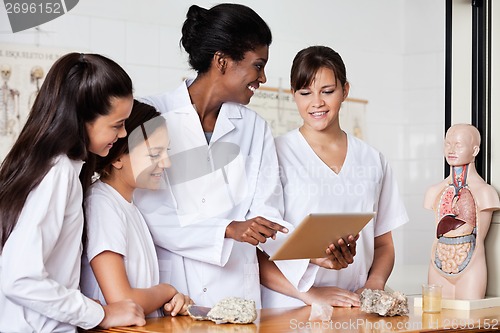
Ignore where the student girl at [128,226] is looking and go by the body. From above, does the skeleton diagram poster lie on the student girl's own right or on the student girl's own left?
on the student girl's own left

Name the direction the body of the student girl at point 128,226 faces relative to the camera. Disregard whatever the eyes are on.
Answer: to the viewer's right

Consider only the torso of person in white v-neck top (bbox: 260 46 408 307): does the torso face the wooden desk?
yes

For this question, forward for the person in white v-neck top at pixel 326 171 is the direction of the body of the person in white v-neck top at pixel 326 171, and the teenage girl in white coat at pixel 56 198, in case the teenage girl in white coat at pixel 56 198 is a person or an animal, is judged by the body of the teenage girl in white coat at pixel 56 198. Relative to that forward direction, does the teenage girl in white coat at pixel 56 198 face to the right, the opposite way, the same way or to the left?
to the left

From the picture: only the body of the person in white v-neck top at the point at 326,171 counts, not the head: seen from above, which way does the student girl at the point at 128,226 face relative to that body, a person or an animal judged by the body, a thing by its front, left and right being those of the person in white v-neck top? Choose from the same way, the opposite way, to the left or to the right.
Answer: to the left

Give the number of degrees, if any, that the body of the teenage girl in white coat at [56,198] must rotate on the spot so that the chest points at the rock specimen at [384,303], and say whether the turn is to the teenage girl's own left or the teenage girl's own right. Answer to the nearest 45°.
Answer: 0° — they already face it

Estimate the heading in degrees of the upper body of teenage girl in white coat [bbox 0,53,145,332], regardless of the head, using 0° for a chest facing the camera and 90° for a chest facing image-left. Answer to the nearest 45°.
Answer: approximately 270°
